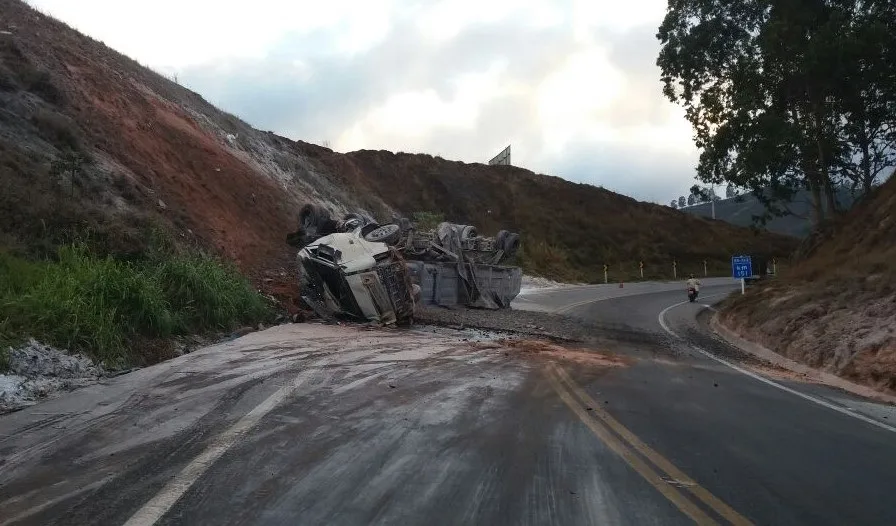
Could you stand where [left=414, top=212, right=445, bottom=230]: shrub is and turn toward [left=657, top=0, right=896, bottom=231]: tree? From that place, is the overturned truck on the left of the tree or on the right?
right

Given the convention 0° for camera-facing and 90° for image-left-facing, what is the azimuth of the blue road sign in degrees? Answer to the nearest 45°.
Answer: approximately 0°

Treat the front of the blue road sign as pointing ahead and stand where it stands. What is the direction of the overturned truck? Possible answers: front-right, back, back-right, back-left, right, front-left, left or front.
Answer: front-right

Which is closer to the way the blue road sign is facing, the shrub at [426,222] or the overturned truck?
the overturned truck

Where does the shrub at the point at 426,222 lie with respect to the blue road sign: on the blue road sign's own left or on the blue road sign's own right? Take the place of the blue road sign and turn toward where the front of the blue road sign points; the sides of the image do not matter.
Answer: on the blue road sign's own right
